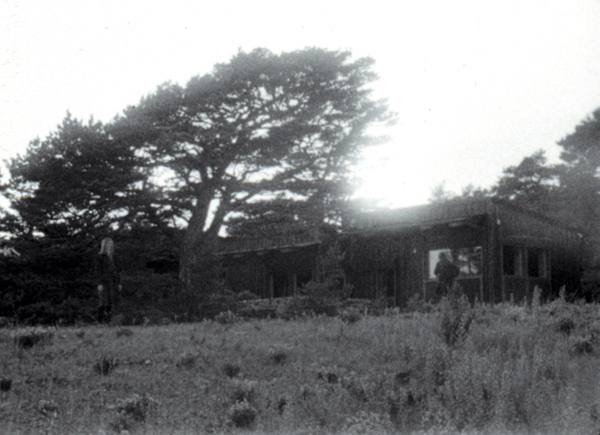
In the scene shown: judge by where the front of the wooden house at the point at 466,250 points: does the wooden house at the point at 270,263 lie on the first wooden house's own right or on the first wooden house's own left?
on the first wooden house's own right

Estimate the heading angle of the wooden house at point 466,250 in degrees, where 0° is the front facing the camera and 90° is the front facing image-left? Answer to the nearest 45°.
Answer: approximately 45°

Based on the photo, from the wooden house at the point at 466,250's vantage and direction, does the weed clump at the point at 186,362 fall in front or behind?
in front

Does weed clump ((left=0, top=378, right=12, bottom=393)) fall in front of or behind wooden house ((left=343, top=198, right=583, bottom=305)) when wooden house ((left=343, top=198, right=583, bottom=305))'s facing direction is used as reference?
in front
